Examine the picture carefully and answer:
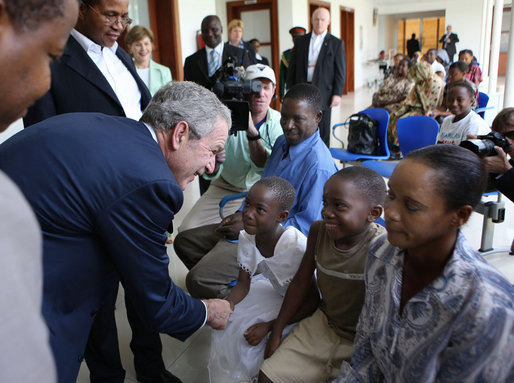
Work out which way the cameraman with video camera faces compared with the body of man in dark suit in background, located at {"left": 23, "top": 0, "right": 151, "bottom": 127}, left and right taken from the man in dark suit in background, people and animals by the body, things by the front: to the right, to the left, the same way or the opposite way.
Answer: to the right

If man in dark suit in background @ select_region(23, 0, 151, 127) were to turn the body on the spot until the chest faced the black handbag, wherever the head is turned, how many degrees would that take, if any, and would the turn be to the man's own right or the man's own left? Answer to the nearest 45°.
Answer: approximately 90° to the man's own left

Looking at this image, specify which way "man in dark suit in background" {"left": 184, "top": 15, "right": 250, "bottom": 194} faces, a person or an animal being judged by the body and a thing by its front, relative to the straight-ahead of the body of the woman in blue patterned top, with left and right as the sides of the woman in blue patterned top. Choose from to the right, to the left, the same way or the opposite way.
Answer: to the left

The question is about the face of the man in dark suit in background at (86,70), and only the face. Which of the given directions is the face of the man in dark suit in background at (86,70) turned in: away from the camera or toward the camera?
toward the camera

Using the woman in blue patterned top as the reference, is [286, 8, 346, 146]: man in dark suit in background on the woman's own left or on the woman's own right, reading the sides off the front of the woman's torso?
on the woman's own right

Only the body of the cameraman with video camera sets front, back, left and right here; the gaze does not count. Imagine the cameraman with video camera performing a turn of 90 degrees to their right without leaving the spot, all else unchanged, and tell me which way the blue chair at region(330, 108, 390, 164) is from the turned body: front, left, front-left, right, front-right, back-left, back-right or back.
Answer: right

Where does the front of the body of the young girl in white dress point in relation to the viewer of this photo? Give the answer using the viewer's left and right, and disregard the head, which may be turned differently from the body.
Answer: facing the viewer and to the left of the viewer

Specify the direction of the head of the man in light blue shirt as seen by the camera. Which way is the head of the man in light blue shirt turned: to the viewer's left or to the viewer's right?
to the viewer's left

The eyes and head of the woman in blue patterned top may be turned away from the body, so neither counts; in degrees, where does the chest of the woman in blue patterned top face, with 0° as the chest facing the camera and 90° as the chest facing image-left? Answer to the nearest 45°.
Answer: approximately 45°

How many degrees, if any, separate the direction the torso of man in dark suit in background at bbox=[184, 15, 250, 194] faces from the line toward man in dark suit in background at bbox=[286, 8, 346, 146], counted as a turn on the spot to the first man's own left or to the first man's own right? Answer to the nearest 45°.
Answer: approximately 135° to the first man's own left

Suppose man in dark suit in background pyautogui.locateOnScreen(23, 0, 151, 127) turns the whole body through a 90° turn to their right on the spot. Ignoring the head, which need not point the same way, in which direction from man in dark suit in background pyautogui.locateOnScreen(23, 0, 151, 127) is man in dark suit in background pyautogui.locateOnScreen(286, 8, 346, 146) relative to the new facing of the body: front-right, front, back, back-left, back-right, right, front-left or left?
back

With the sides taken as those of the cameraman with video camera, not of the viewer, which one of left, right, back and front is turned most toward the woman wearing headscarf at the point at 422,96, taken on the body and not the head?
back
